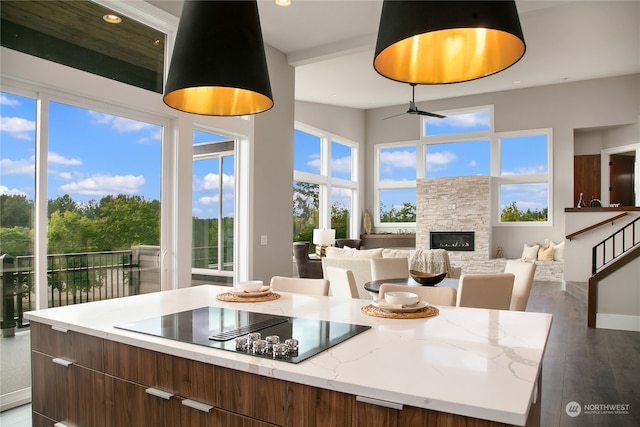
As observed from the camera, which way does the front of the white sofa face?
facing away from the viewer

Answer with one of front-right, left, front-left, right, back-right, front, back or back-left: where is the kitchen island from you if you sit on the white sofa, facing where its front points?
back

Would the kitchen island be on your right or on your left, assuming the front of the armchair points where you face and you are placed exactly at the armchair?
on your right

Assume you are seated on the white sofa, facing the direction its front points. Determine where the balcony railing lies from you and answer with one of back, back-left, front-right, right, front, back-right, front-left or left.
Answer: back-left

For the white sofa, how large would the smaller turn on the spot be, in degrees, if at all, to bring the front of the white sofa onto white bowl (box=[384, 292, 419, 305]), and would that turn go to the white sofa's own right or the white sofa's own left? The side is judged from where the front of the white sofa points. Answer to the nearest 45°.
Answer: approximately 180°

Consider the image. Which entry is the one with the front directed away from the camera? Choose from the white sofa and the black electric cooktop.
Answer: the white sofa

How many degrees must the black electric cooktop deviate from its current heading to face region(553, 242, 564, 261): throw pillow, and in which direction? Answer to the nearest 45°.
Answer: approximately 180°

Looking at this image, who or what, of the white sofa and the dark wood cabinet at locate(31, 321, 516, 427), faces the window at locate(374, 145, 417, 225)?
the white sofa

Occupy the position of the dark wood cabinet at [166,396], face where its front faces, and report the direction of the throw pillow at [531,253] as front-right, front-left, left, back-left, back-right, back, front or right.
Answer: back

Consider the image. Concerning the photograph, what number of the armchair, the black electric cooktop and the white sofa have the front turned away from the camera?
1

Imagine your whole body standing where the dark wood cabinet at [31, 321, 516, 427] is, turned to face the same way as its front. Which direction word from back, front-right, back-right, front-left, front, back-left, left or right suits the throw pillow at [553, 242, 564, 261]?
back

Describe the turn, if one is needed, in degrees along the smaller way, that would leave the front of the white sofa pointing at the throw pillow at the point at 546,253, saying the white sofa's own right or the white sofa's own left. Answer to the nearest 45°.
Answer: approximately 45° to the white sofa's own right

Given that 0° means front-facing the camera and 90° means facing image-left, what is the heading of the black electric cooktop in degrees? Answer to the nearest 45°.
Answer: approximately 45°

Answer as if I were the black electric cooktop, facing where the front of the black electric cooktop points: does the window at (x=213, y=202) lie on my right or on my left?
on my right

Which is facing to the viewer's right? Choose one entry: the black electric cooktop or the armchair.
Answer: the armchair

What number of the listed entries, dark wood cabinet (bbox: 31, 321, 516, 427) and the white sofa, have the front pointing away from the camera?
1
